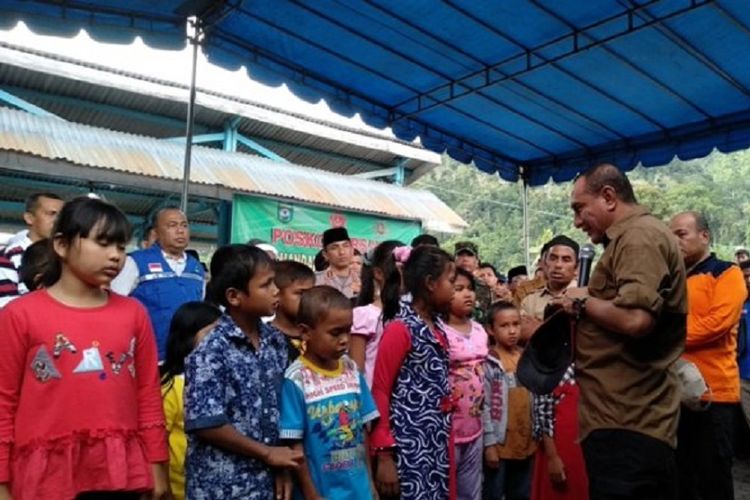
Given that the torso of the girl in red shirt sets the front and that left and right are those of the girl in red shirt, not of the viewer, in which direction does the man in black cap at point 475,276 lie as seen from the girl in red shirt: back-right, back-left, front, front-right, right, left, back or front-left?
left

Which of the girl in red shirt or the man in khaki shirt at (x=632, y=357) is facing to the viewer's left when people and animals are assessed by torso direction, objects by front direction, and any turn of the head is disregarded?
the man in khaki shirt

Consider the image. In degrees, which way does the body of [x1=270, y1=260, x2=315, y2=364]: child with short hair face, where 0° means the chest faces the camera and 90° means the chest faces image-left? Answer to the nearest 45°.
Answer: approximately 315°

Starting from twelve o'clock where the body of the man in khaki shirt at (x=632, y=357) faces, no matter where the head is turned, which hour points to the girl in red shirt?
The girl in red shirt is roughly at 11 o'clock from the man in khaki shirt.

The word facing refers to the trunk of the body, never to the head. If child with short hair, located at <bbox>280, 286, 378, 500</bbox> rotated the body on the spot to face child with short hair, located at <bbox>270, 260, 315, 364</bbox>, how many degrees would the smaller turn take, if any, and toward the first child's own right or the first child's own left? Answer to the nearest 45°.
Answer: approximately 135° to the first child's own left

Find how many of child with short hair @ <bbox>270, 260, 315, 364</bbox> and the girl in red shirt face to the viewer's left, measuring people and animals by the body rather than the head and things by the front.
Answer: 0

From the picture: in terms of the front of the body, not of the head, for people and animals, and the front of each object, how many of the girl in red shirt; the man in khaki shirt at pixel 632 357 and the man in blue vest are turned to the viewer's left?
1

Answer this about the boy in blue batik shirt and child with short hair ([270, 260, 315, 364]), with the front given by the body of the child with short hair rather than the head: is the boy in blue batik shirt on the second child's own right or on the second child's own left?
on the second child's own right

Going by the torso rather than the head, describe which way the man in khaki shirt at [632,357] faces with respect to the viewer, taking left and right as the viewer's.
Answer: facing to the left of the viewer

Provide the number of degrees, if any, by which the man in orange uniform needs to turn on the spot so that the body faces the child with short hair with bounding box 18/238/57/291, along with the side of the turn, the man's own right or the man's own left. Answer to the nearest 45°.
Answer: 0° — they already face them

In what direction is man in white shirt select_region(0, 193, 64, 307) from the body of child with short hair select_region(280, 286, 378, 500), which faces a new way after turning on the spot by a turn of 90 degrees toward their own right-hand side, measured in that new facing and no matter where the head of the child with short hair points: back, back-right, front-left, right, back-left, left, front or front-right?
right

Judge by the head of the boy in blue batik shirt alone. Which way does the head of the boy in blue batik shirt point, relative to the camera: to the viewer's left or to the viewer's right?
to the viewer's right

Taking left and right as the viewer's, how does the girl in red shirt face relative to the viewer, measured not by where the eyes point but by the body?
facing the viewer and to the right of the viewer
